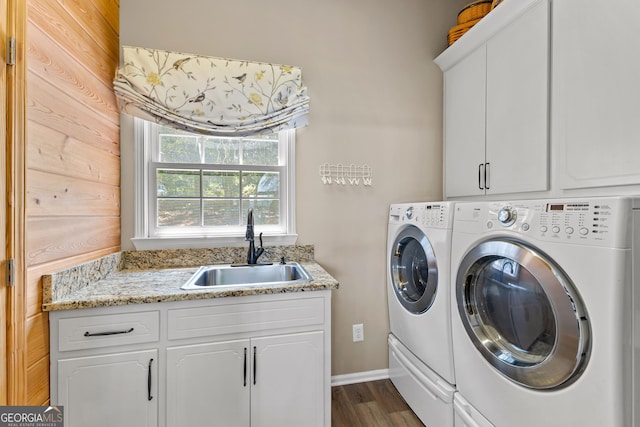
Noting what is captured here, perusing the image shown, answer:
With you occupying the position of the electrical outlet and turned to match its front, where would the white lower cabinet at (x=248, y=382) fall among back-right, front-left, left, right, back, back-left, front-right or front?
front-right

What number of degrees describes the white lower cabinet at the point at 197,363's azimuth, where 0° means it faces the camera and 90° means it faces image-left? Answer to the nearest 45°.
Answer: approximately 0°

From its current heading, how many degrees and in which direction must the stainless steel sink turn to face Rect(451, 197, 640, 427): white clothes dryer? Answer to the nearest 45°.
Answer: approximately 45° to its left

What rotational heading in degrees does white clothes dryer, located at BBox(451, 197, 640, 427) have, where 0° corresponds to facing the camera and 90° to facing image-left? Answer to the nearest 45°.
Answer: approximately 45°

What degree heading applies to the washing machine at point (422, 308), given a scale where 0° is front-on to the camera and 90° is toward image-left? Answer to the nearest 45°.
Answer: approximately 45°

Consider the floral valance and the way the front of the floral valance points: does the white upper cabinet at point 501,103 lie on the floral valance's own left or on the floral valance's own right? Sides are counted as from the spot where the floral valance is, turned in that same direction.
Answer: on the floral valance's own left
